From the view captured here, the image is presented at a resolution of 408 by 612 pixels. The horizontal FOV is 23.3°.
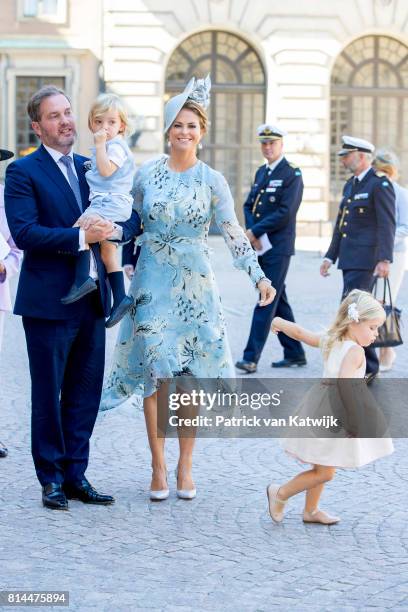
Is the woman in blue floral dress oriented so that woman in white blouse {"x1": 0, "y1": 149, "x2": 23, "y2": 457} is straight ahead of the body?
no

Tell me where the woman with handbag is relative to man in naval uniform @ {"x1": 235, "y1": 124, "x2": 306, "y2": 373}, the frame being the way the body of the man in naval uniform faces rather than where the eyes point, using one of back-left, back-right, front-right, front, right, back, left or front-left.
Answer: back-left

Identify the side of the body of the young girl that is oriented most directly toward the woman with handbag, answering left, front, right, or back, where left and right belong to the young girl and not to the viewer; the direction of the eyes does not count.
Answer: left

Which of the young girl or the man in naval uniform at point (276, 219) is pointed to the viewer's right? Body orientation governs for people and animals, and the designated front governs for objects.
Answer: the young girl

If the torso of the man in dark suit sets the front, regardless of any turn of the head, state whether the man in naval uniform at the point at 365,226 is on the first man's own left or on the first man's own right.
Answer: on the first man's own left

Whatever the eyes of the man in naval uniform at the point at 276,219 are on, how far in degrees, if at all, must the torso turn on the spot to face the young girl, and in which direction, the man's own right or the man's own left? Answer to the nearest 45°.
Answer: approximately 45° to the man's own left

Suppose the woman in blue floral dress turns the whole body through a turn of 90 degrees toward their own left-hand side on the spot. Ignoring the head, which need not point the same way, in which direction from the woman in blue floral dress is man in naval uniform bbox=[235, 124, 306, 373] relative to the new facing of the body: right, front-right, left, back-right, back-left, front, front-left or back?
left

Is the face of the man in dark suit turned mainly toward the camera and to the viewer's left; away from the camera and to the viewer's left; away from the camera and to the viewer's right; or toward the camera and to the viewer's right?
toward the camera and to the viewer's right

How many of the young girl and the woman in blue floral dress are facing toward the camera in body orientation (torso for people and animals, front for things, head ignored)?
1

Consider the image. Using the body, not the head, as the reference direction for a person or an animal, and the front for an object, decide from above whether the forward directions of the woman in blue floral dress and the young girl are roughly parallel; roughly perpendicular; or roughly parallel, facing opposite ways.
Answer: roughly perpendicular

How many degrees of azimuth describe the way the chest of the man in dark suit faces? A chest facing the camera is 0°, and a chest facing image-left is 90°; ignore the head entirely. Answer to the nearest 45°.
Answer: approximately 315°

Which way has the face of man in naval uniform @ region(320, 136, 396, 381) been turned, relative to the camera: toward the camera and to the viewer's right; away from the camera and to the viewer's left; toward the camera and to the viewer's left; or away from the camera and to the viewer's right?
toward the camera and to the viewer's left
